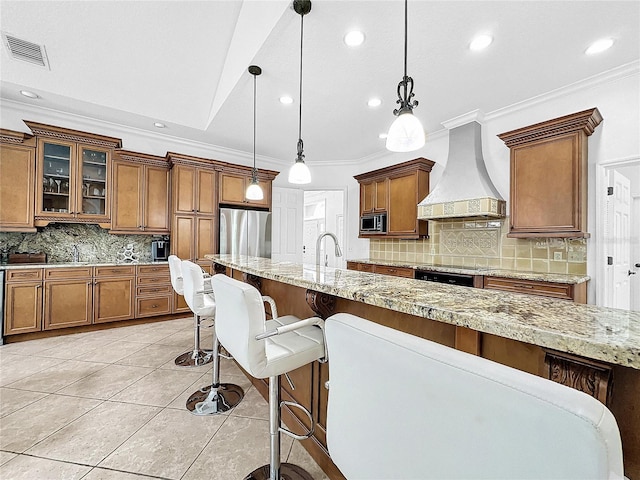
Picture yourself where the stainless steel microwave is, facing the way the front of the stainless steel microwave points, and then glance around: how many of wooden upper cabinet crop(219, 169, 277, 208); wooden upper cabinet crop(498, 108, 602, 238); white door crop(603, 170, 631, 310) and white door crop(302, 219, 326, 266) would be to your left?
2

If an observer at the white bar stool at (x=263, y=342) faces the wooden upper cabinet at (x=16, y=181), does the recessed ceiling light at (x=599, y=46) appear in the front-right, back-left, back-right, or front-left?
back-right

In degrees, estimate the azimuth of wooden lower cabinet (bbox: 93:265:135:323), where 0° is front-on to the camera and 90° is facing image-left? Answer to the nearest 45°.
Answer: approximately 0°

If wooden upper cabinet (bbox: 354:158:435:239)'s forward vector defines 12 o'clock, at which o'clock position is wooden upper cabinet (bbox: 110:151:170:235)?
wooden upper cabinet (bbox: 110:151:170:235) is roughly at 1 o'clock from wooden upper cabinet (bbox: 354:158:435:239).

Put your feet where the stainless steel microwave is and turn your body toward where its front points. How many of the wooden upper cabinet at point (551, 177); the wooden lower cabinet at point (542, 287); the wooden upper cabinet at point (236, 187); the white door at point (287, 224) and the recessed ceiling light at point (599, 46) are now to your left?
3

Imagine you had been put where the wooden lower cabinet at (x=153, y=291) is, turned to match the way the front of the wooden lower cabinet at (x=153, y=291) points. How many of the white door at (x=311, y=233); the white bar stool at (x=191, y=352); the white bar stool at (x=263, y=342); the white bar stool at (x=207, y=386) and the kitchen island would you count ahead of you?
4

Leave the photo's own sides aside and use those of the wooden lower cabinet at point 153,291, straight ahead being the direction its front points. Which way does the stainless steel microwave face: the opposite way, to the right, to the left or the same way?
to the right

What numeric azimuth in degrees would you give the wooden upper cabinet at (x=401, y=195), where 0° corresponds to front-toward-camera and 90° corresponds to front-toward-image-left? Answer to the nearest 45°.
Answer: approximately 45°
